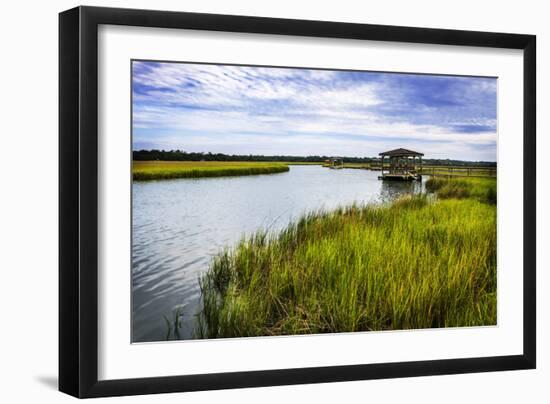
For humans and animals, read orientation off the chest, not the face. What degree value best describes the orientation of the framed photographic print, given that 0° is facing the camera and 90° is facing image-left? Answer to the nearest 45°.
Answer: approximately 315°
